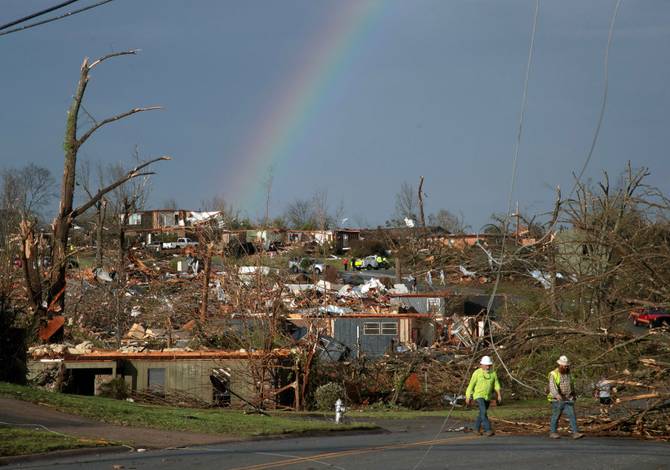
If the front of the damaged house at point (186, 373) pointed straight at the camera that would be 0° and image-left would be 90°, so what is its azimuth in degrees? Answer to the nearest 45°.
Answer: approximately 0°

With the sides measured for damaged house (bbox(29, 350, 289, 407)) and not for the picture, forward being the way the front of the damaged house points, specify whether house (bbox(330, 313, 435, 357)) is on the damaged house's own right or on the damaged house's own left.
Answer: on the damaged house's own left

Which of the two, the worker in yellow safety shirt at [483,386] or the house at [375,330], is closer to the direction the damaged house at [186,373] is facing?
the worker in yellow safety shirt

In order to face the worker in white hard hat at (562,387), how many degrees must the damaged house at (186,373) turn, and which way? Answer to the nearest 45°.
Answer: approximately 45° to its left

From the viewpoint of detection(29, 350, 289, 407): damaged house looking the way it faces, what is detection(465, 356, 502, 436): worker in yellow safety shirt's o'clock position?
The worker in yellow safety shirt is roughly at 11 o'clock from the damaged house.

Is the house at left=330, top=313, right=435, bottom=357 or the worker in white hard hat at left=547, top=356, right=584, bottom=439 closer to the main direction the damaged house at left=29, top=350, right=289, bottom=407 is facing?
the worker in white hard hat
